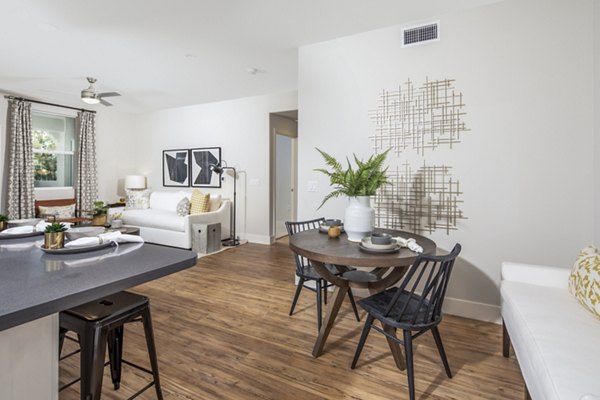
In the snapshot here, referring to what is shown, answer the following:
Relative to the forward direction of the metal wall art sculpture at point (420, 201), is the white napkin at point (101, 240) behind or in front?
in front

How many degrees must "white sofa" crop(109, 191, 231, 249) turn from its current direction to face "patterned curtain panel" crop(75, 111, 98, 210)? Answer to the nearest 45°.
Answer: approximately 90° to its right

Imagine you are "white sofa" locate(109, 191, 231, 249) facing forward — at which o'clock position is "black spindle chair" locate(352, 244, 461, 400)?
The black spindle chair is roughly at 10 o'clock from the white sofa.

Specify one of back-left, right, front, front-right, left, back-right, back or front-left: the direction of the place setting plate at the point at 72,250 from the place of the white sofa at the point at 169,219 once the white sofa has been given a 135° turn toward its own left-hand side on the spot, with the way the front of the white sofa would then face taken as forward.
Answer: right

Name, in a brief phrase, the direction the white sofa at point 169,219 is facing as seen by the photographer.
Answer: facing the viewer and to the left of the viewer

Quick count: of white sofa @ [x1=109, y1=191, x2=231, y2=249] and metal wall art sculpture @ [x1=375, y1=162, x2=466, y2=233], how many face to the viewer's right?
0

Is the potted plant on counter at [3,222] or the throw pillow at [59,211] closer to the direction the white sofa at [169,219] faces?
the potted plant on counter

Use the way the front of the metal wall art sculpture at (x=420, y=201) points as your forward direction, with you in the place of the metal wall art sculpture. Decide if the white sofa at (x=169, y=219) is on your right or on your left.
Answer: on your right
